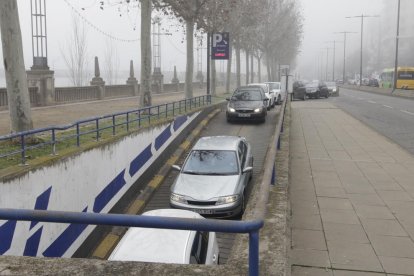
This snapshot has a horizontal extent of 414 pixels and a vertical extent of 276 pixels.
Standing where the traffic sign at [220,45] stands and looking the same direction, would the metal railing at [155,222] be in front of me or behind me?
in front

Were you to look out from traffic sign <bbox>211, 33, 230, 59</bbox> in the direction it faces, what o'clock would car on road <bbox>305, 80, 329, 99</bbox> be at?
The car on road is roughly at 7 o'clock from the traffic sign.

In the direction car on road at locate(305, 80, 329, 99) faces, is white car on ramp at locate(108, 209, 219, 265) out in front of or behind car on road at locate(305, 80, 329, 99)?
in front

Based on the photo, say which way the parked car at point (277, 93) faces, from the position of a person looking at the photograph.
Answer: facing the viewer and to the left of the viewer

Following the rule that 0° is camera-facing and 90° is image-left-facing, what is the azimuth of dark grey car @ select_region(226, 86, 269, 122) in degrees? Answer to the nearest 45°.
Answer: approximately 0°

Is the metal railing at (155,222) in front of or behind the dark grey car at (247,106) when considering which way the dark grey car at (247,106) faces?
in front

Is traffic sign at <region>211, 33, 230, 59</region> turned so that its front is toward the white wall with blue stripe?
yes

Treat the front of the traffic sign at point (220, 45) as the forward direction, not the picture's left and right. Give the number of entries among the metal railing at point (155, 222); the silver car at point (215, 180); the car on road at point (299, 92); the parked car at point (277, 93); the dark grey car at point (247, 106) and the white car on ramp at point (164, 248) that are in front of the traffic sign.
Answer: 4

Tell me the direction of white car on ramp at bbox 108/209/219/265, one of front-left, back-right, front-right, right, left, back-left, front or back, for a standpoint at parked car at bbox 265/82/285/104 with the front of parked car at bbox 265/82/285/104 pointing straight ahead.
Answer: front-left

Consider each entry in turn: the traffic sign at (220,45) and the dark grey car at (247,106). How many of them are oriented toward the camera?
2

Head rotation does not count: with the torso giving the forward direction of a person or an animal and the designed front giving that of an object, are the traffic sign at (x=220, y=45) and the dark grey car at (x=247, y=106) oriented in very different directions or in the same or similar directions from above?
same or similar directions

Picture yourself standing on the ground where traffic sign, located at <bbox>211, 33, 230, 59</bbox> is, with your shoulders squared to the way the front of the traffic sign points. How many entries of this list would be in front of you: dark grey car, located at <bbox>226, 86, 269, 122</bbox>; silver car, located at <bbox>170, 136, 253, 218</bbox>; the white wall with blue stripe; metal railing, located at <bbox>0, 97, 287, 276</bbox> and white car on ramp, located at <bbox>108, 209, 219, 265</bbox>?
5

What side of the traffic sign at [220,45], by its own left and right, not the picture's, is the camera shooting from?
front
